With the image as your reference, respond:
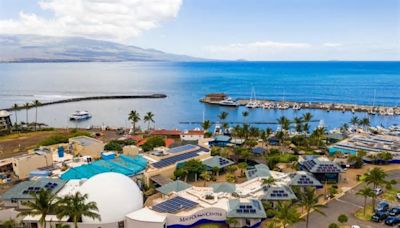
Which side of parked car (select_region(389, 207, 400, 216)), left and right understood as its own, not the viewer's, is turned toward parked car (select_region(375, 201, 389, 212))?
right

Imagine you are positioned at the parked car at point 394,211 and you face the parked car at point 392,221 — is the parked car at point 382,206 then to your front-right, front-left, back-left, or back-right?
back-right

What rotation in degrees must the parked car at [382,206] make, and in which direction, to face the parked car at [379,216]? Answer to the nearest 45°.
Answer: approximately 45° to its left

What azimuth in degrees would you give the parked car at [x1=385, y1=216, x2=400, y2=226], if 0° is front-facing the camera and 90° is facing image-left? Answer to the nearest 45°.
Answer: approximately 45°

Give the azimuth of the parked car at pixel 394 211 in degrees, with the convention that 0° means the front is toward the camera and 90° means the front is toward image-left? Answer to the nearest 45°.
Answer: approximately 45°

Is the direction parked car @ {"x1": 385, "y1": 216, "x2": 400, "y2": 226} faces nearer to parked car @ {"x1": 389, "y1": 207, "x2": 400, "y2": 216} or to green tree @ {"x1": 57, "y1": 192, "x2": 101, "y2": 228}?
the green tree
